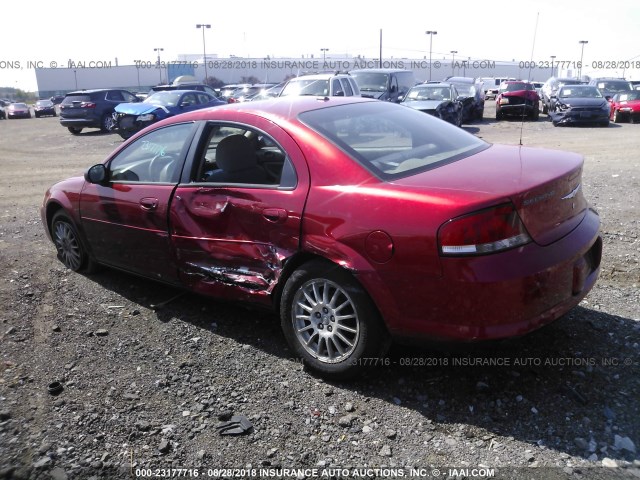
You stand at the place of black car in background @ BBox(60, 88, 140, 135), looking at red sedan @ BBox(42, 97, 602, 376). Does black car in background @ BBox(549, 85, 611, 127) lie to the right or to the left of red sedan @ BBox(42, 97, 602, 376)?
left

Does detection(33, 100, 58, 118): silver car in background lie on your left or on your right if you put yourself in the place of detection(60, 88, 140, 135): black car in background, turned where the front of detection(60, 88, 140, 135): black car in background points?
on your left

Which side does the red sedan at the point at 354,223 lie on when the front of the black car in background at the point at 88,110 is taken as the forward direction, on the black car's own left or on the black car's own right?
on the black car's own right

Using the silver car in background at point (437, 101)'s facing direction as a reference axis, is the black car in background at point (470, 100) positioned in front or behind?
behind

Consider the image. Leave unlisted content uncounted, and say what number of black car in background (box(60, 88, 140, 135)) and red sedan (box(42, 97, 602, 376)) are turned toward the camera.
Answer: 0

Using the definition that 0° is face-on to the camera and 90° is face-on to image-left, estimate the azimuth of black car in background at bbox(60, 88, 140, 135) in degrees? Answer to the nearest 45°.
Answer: approximately 225°

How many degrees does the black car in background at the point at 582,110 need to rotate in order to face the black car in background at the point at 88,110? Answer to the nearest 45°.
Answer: approximately 90° to its right

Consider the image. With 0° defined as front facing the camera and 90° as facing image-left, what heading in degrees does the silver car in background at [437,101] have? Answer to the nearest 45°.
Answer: approximately 45°

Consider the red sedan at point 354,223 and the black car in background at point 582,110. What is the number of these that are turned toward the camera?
1

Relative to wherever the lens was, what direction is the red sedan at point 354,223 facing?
facing away from the viewer and to the left of the viewer

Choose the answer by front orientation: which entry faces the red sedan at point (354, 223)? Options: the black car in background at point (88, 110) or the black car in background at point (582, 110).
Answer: the black car in background at point (582, 110)

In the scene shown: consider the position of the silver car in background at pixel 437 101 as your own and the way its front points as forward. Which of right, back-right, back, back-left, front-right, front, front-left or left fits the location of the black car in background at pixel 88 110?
front-right
